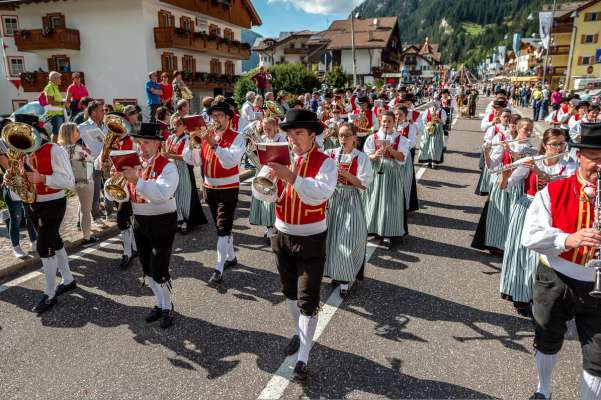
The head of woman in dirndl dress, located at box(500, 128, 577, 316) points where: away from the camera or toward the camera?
toward the camera

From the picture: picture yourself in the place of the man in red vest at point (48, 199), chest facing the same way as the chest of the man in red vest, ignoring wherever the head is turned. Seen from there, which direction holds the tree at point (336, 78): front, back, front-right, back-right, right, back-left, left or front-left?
back

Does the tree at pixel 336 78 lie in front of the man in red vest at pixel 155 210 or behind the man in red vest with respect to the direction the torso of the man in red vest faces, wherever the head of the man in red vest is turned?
behind

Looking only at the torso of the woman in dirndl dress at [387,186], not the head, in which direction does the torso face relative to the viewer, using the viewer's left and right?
facing the viewer

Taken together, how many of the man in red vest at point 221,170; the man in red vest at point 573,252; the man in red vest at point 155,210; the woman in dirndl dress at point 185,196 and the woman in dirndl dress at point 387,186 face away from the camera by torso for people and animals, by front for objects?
0

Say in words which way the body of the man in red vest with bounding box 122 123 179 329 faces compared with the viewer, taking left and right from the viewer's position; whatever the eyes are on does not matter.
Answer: facing the viewer and to the left of the viewer

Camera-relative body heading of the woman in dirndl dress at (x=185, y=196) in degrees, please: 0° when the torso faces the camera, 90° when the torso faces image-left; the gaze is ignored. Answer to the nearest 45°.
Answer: approximately 45°

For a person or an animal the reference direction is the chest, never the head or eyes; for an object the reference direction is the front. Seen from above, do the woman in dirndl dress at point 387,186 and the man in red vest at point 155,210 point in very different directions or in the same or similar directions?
same or similar directions

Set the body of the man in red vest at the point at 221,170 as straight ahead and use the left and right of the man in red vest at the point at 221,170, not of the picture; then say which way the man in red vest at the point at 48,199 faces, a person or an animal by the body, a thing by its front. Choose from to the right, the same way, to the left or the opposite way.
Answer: the same way

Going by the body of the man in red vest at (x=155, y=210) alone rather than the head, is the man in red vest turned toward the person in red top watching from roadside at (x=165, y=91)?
no

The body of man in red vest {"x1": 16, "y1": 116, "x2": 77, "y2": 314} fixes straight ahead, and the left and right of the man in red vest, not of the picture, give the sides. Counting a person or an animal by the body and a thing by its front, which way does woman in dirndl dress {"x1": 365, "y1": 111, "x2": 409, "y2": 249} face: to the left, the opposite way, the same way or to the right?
the same way
